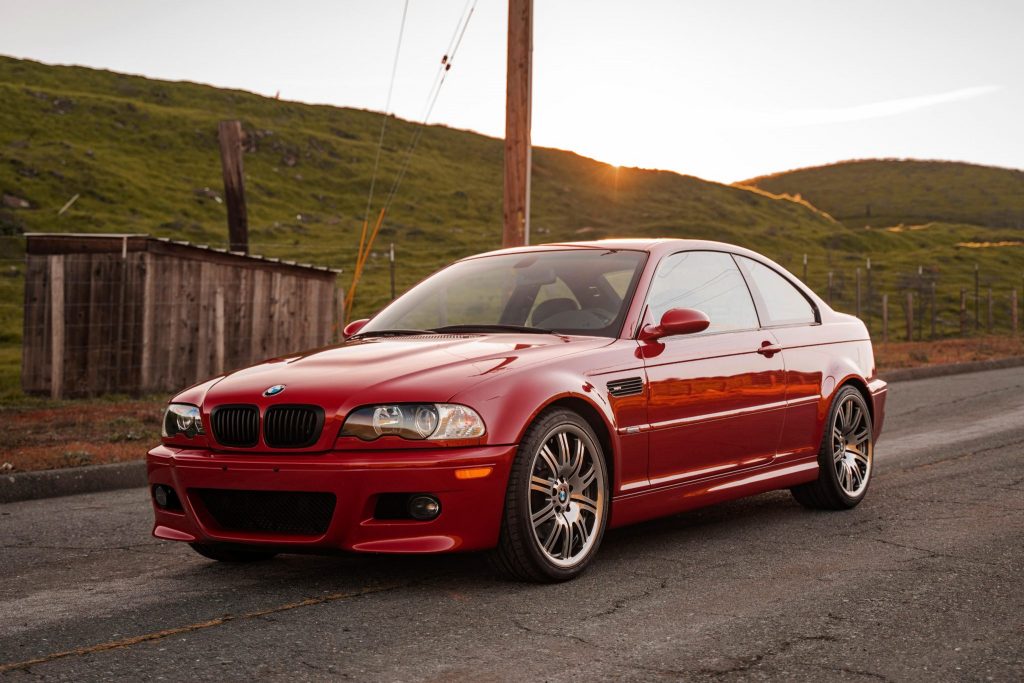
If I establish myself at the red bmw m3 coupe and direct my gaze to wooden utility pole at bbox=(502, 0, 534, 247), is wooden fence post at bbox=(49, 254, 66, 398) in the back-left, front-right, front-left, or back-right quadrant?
front-left

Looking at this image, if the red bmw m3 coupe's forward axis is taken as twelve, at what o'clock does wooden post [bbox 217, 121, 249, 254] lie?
The wooden post is roughly at 4 o'clock from the red bmw m3 coupe.

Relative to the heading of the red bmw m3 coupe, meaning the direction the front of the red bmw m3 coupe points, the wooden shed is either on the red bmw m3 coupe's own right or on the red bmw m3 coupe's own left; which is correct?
on the red bmw m3 coupe's own right

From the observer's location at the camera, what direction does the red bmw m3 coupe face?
facing the viewer and to the left of the viewer

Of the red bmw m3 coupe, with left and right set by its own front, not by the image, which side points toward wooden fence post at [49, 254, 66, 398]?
right

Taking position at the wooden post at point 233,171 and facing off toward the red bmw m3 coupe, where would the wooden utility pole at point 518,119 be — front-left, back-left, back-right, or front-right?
front-left

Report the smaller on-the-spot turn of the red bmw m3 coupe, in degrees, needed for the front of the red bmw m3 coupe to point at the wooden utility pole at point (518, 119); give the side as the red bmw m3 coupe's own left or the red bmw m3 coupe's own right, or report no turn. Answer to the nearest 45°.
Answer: approximately 135° to the red bmw m3 coupe's own right

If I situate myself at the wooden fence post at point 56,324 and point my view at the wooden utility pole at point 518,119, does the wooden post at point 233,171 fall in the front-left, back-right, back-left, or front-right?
front-left
